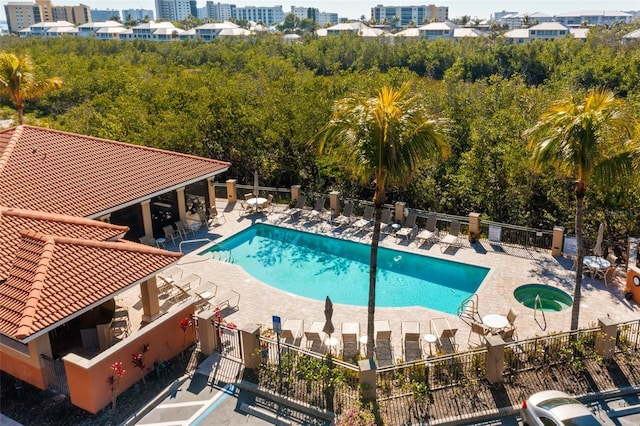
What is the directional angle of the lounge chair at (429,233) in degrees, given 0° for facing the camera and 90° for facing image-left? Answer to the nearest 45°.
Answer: approximately 45°

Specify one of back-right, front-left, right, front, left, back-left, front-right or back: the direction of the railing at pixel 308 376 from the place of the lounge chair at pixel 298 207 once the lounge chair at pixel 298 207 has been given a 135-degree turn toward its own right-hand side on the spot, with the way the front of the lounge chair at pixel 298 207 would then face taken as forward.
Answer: back

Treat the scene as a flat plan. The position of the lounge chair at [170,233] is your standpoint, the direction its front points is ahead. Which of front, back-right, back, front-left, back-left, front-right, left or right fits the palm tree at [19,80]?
back

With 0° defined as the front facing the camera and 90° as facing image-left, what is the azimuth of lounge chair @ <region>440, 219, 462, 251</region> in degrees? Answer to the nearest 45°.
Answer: approximately 45°

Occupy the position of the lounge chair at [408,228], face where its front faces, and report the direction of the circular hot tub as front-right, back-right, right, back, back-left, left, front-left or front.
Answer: left

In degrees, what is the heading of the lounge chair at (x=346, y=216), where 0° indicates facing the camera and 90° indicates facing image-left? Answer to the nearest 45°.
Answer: approximately 45°

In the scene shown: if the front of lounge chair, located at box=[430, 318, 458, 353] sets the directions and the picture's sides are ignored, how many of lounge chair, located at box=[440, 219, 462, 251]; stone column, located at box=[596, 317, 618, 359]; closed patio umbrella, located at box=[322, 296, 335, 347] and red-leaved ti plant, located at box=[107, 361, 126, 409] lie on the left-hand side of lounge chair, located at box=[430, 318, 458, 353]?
2

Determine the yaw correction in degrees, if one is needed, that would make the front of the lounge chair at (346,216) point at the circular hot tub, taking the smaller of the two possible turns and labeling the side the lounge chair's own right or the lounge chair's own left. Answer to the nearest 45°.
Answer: approximately 90° to the lounge chair's own left

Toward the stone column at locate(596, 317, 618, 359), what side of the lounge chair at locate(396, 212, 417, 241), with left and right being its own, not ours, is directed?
left

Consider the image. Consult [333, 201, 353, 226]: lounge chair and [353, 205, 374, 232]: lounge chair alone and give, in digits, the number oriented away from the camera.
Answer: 0

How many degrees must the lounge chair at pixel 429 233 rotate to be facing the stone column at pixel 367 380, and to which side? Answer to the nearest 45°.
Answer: approximately 45° to its left

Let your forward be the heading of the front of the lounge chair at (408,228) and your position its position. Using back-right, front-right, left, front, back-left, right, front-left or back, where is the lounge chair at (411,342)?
front-left

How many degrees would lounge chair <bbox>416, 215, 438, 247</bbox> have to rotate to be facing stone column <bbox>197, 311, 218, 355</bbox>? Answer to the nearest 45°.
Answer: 0° — it already faces it

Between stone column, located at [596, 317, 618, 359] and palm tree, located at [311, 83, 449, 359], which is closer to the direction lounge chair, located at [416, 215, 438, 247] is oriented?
the palm tree
